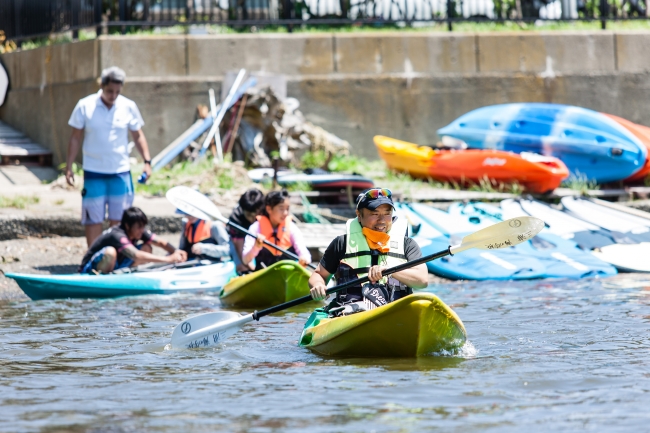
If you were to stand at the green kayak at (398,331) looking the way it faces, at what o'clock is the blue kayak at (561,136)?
The blue kayak is roughly at 8 o'clock from the green kayak.

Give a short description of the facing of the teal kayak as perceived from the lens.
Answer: facing to the left of the viewer

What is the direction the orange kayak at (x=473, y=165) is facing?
to the viewer's left

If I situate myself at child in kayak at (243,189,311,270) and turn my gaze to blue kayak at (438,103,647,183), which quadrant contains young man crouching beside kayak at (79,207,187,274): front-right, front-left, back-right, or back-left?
back-left

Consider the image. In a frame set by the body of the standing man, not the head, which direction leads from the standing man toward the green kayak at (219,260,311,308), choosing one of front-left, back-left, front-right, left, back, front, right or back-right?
front-left

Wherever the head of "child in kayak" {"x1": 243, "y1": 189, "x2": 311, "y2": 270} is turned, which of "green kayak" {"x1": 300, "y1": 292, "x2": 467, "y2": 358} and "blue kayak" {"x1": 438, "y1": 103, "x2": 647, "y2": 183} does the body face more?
the green kayak
